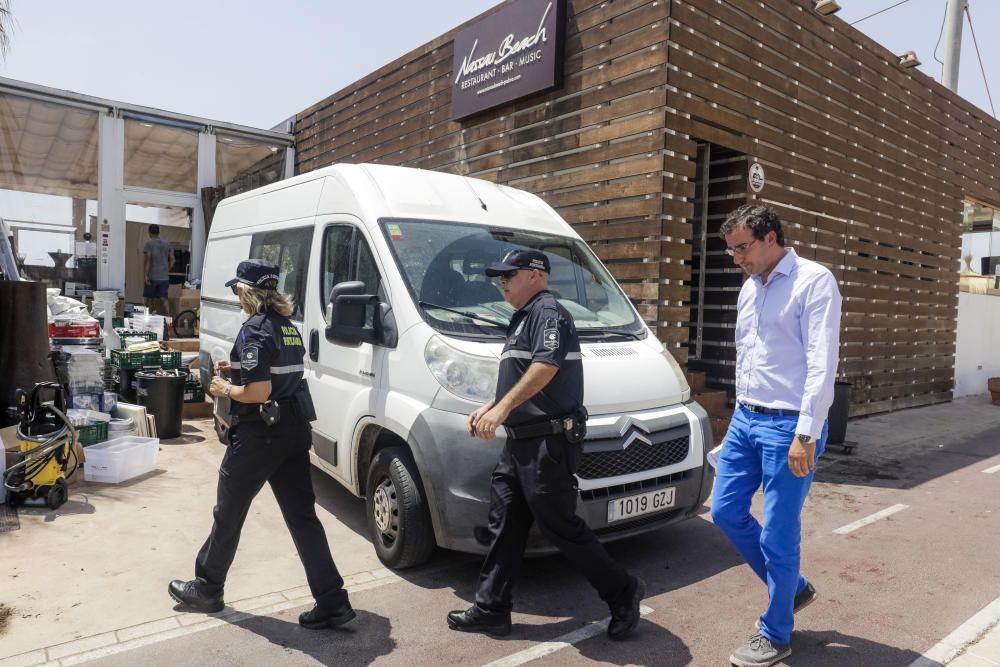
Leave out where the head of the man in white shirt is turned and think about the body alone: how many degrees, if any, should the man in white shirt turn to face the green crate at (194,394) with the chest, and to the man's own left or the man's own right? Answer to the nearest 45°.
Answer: approximately 90° to the man's own right

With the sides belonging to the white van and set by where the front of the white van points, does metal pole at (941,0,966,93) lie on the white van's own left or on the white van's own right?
on the white van's own left

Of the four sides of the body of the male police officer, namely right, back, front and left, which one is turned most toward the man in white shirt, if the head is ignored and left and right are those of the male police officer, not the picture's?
back

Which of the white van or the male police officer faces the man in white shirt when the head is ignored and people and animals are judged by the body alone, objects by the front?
the white van

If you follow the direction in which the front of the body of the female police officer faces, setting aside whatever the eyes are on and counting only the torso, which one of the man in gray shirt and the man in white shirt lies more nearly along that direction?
the man in gray shirt

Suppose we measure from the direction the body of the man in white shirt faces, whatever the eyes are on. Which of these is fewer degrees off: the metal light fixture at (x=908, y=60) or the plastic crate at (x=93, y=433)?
the plastic crate

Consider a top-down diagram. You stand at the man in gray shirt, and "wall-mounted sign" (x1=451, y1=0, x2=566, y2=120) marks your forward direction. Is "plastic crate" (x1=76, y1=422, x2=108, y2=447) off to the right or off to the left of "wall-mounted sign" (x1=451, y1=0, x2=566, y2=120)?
right

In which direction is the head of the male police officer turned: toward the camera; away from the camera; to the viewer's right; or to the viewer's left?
to the viewer's left

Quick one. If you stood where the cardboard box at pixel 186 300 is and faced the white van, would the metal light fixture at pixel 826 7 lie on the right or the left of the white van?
left

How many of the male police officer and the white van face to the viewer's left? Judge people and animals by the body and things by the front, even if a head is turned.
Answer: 1

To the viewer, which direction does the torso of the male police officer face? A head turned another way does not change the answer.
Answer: to the viewer's left
